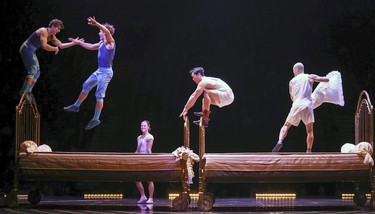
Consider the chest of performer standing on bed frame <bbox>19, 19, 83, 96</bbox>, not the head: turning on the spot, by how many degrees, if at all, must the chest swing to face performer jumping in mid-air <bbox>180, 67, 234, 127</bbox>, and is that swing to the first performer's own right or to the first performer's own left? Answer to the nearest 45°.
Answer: approximately 45° to the first performer's own right

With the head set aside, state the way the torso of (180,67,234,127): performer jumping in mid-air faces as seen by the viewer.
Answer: to the viewer's left

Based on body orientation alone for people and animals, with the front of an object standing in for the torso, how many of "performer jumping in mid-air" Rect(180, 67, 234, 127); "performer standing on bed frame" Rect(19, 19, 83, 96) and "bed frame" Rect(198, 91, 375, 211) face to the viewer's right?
1

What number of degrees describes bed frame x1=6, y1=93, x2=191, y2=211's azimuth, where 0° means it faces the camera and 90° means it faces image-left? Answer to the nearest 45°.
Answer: approximately 270°

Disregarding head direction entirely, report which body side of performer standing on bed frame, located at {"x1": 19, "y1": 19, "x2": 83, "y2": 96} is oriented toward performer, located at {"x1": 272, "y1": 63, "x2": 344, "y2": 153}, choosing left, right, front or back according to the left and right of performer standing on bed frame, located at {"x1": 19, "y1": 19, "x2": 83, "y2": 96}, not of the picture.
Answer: front

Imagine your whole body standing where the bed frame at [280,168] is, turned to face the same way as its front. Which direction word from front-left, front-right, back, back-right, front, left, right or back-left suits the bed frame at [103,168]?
front

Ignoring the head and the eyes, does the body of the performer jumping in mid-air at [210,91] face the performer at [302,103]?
no

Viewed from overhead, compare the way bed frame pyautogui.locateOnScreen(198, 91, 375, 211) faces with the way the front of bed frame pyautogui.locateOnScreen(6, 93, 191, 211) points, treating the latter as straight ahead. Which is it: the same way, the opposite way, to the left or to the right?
the opposite way

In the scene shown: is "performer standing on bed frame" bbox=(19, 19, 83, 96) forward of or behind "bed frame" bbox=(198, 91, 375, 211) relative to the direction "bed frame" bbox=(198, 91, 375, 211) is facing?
forward

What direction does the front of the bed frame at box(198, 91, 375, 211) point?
to the viewer's left

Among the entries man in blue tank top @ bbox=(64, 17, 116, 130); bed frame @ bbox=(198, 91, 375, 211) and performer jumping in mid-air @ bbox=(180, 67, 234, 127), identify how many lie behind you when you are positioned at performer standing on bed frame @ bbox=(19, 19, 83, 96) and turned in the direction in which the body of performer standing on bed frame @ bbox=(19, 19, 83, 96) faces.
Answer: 0

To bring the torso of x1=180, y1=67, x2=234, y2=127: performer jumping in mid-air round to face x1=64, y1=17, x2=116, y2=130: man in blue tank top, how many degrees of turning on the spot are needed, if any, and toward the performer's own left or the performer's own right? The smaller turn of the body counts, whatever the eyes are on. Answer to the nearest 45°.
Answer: approximately 45° to the performer's own right

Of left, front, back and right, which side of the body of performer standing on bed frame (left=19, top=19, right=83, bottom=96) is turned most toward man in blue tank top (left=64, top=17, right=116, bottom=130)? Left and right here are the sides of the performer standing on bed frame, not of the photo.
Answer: front

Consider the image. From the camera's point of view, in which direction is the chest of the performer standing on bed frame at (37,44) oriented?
to the viewer's right

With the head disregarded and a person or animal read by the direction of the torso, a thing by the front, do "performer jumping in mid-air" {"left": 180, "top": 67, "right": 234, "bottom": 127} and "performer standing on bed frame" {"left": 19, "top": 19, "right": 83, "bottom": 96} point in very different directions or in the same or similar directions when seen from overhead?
very different directions

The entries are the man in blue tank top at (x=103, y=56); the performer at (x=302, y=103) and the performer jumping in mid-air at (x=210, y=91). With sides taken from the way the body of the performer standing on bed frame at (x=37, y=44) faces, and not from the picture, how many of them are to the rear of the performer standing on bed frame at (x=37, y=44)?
0

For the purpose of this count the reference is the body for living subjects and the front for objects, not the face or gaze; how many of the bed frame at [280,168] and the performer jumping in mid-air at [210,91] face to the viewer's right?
0
